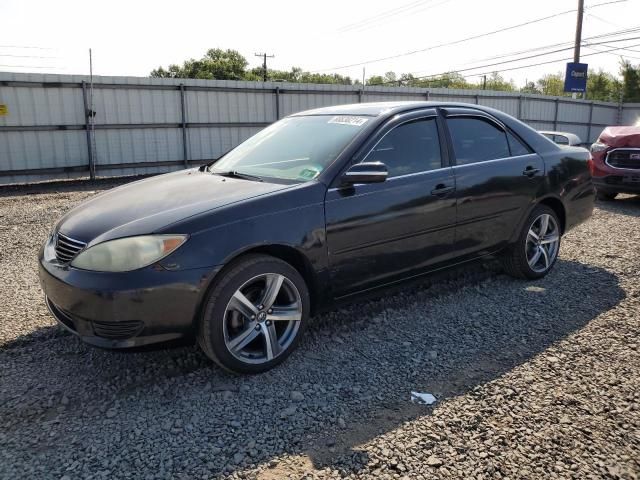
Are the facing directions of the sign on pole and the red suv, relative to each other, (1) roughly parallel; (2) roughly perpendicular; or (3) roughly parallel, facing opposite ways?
roughly parallel

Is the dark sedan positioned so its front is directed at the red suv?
no

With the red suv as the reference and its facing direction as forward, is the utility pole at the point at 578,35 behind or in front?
behind

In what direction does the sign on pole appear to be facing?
toward the camera

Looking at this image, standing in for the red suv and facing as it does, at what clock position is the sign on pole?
The sign on pole is roughly at 6 o'clock from the red suv.

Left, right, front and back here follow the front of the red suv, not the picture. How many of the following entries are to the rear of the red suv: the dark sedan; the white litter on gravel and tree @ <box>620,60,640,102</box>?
1

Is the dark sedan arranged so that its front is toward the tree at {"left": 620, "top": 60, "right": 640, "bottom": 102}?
no

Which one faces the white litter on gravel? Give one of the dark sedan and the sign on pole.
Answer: the sign on pole

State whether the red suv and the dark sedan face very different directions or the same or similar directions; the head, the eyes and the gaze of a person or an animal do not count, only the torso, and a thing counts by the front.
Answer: same or similar directions

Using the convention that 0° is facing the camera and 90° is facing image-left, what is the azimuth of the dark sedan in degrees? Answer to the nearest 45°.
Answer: approximately 45°

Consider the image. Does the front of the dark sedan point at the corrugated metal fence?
no

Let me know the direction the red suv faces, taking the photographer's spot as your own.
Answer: facing the viewer

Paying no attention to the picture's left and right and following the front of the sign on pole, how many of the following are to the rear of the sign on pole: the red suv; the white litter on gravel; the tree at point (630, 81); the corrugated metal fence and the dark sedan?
1

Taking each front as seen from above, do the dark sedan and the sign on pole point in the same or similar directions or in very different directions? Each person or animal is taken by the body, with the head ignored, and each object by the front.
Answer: same or similar directions

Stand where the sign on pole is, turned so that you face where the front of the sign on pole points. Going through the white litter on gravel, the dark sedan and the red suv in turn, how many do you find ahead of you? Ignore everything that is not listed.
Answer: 3

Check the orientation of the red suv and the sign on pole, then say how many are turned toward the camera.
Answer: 2

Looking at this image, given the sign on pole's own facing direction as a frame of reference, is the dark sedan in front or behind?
in front
